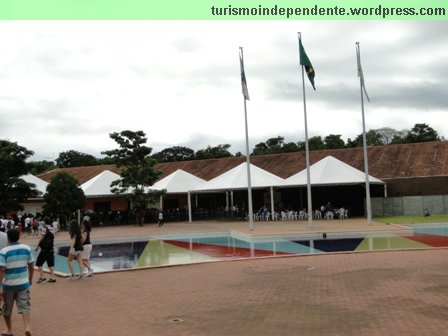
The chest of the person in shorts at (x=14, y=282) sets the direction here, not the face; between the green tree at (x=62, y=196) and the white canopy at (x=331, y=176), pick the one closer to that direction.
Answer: the green tree

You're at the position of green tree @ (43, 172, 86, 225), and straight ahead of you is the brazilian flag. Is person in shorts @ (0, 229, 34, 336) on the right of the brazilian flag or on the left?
right

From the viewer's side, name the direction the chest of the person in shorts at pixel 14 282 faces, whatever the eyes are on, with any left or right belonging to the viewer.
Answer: facing away from the viewer

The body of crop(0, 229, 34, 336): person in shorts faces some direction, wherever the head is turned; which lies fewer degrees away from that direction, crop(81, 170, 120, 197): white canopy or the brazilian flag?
the white canopy

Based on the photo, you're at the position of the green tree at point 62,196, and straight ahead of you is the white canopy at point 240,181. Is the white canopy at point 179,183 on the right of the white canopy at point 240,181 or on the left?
left

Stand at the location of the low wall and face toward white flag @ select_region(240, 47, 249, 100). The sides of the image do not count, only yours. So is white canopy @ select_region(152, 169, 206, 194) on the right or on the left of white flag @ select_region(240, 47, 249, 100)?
right

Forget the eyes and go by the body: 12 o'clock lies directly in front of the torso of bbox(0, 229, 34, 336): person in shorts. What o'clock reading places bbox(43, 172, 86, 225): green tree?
The green tree is roughly at 12 o'clock from the person in shorts.
